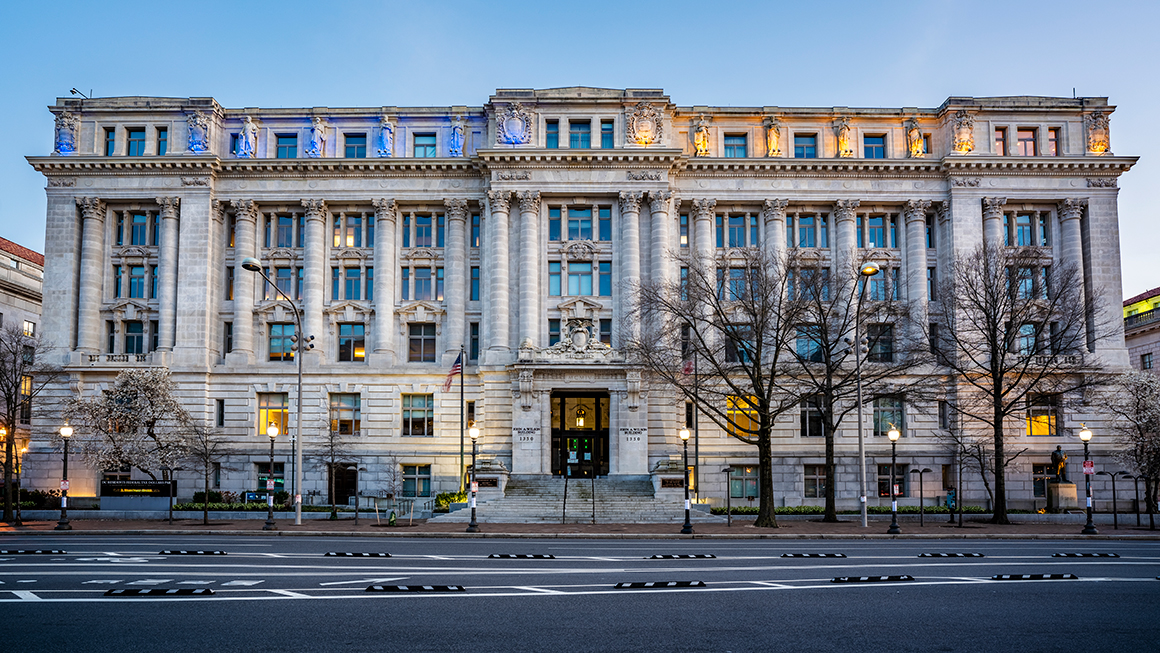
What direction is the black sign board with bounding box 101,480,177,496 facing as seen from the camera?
toward the camera
